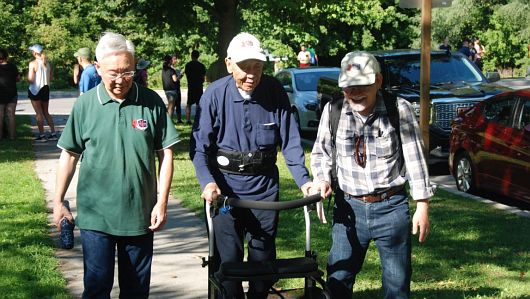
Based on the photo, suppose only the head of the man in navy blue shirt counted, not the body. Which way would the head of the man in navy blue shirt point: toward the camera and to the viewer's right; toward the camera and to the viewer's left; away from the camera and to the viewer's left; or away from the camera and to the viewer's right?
toward the camera and to the viewer's right

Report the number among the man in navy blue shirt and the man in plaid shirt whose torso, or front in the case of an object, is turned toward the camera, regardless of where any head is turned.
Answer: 2

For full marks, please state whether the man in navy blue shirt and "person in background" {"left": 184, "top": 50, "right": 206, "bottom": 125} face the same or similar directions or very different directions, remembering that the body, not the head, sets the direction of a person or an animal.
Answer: very different directions

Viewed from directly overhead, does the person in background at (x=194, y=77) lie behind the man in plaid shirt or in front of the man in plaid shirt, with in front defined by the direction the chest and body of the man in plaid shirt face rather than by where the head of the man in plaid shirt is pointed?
behind

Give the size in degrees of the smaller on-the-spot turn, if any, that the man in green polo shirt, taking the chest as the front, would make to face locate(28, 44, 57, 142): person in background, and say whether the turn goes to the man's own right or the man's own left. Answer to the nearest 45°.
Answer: approximately 180°

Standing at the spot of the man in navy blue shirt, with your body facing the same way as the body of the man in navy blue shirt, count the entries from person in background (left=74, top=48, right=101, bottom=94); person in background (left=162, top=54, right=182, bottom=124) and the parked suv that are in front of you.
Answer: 0

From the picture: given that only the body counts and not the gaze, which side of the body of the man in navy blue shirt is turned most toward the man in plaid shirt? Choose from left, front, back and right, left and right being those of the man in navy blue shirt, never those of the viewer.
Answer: left

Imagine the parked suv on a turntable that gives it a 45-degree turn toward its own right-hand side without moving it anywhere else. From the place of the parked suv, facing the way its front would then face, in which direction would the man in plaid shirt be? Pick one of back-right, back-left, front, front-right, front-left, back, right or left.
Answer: front

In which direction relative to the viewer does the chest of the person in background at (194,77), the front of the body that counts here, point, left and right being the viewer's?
facing away from the viewer

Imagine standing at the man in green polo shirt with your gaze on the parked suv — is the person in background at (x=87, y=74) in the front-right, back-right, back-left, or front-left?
front-left

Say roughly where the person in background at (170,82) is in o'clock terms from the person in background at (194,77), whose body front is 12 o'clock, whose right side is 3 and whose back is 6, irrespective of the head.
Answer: the person in background at (170,82) is roughly at 10 o'clock from the person in background at (194,77).

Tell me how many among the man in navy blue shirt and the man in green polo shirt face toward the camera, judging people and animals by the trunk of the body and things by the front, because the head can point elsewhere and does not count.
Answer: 2

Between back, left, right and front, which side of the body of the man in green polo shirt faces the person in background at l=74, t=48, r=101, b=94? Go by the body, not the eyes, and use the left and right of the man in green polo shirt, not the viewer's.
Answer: back

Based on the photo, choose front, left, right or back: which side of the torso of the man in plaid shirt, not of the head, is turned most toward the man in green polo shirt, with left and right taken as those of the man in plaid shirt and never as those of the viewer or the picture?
right

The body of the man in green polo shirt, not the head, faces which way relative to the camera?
toward the camera

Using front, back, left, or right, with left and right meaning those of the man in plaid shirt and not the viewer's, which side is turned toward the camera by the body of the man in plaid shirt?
front
